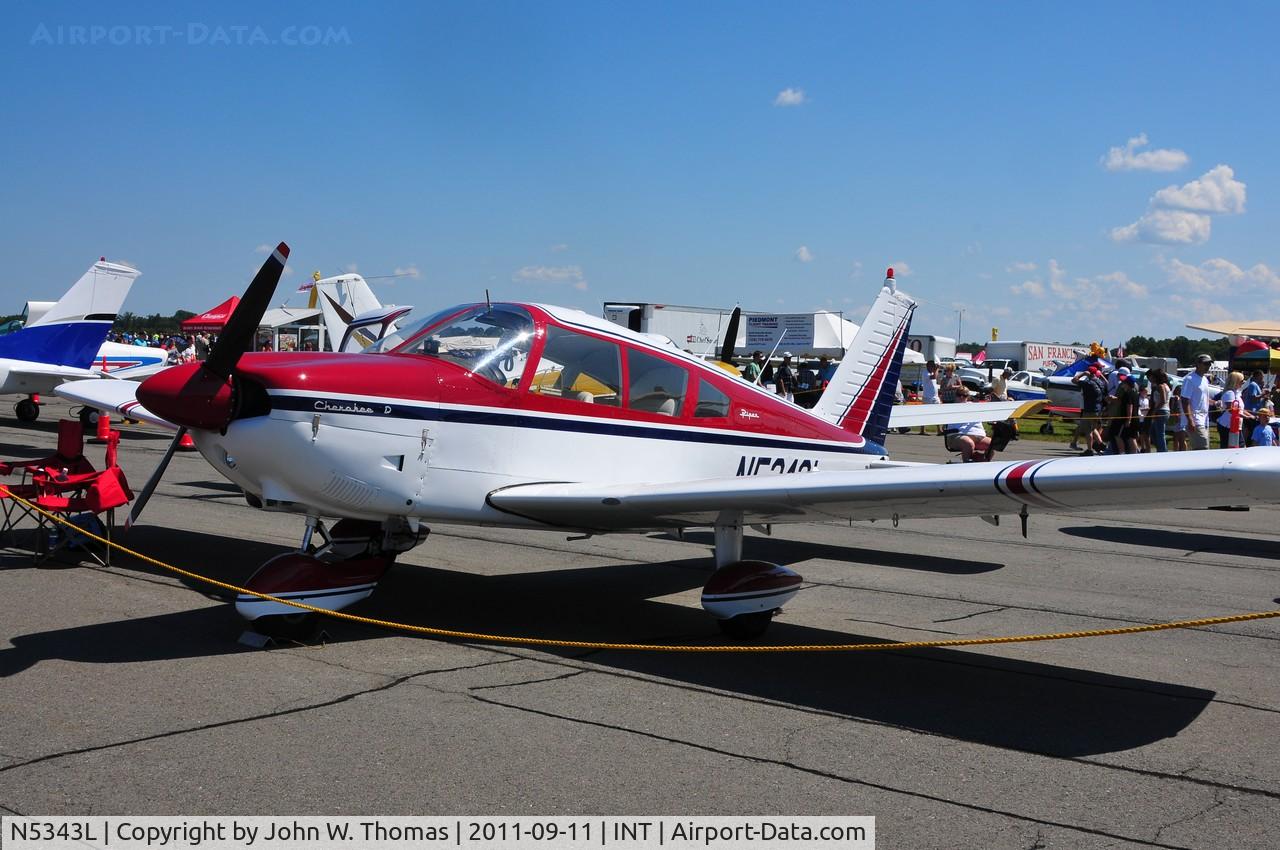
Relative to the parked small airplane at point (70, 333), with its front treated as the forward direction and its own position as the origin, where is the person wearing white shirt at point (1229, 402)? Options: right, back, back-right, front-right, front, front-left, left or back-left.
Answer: back-left

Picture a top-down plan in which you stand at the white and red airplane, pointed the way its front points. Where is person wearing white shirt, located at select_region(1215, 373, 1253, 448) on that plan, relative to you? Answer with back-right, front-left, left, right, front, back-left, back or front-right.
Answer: back

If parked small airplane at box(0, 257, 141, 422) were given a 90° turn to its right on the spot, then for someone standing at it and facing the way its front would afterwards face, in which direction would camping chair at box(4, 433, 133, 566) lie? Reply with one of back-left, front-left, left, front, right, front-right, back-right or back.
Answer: back

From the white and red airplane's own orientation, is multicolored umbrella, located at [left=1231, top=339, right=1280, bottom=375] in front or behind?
behind

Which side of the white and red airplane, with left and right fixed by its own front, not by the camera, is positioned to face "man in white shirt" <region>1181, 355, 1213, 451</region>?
back

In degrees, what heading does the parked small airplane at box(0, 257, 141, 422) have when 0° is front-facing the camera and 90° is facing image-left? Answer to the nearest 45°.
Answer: approximately 90°

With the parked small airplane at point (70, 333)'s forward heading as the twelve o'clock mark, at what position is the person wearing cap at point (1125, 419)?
The person wearing cap is roughly at 7 o'clock from the parked small airplane.

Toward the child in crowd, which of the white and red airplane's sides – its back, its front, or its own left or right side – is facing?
back
